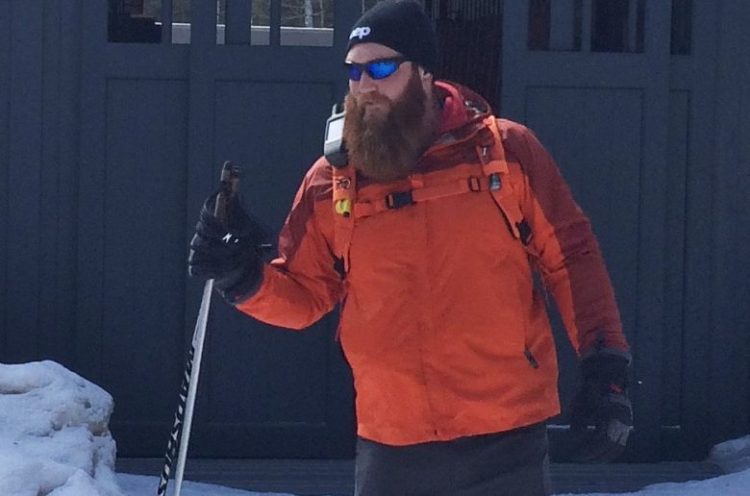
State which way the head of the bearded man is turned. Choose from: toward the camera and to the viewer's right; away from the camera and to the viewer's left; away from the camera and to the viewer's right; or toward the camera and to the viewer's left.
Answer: toward the camera and to the viewer's left

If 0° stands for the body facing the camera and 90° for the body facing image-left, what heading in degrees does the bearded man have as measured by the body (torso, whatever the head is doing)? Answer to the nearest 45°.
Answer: approximately 45°
